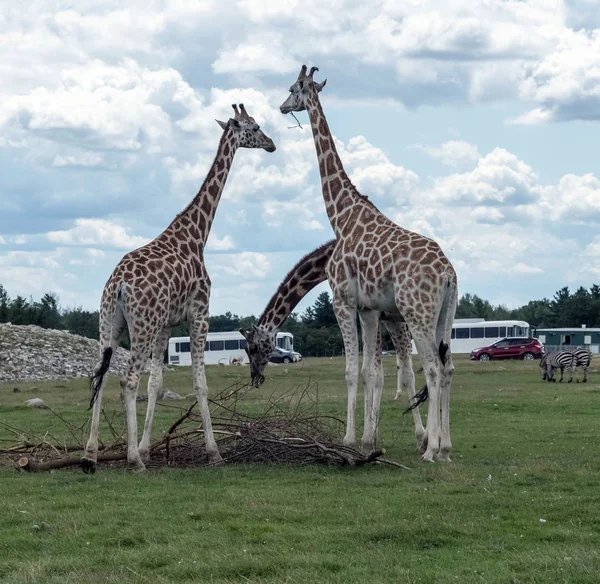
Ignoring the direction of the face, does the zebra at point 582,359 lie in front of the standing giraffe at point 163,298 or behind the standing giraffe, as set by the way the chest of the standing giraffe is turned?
in front

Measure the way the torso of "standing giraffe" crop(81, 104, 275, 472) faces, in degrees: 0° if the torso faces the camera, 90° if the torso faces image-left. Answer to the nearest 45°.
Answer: approximately 225°

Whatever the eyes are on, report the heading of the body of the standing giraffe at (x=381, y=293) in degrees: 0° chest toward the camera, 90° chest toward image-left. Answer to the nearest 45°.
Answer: approximately 135°

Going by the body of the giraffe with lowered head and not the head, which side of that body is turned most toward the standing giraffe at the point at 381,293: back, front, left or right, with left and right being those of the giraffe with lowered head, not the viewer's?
left

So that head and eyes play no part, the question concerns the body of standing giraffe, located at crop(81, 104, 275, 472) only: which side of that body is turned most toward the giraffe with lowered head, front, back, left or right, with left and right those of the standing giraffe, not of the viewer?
front

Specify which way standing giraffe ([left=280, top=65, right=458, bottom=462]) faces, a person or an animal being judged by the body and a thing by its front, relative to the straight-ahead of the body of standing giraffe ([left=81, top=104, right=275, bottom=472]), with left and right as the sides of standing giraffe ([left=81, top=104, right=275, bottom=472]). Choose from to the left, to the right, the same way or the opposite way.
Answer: to the left

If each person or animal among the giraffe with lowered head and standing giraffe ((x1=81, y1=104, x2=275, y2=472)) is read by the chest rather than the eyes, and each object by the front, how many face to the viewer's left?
1

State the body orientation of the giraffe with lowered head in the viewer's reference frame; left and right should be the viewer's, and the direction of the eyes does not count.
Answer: facing to the left of the viewer

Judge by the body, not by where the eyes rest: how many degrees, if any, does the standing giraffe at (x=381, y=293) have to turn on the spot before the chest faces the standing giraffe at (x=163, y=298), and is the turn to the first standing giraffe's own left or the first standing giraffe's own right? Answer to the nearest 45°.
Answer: approximately 45° to the first standing giraffe's own left

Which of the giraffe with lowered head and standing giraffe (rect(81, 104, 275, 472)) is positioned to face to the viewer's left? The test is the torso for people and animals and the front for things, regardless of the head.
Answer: the giraffe with lowered head
